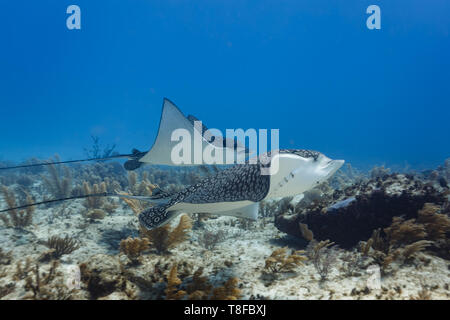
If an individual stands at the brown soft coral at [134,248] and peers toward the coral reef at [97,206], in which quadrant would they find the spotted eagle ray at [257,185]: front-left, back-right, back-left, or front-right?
back-right

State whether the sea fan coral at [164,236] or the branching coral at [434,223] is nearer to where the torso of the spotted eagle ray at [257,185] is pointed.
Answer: the branching coral

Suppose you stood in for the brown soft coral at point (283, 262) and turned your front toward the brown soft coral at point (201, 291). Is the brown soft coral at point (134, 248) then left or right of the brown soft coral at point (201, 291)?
right

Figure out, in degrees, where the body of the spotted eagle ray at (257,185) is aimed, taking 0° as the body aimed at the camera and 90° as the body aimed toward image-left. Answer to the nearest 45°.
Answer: approximately 270°
